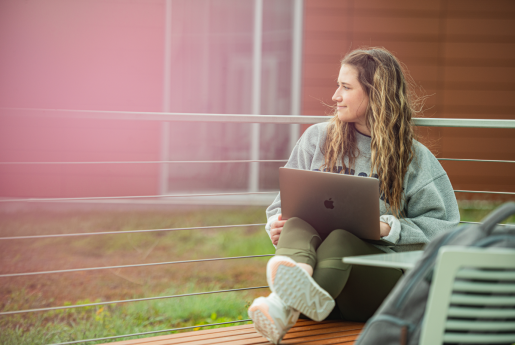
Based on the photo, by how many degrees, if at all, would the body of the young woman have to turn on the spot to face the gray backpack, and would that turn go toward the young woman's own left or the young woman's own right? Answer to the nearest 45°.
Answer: approximately 45° to the young woman's own left

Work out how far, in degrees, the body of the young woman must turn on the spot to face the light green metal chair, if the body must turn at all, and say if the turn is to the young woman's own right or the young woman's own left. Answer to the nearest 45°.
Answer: approximately 45° to the young woman's own left

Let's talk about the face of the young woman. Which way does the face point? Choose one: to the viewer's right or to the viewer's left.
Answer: to the viewer's left

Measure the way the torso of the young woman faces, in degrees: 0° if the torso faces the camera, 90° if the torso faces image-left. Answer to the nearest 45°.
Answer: approximately 45°
